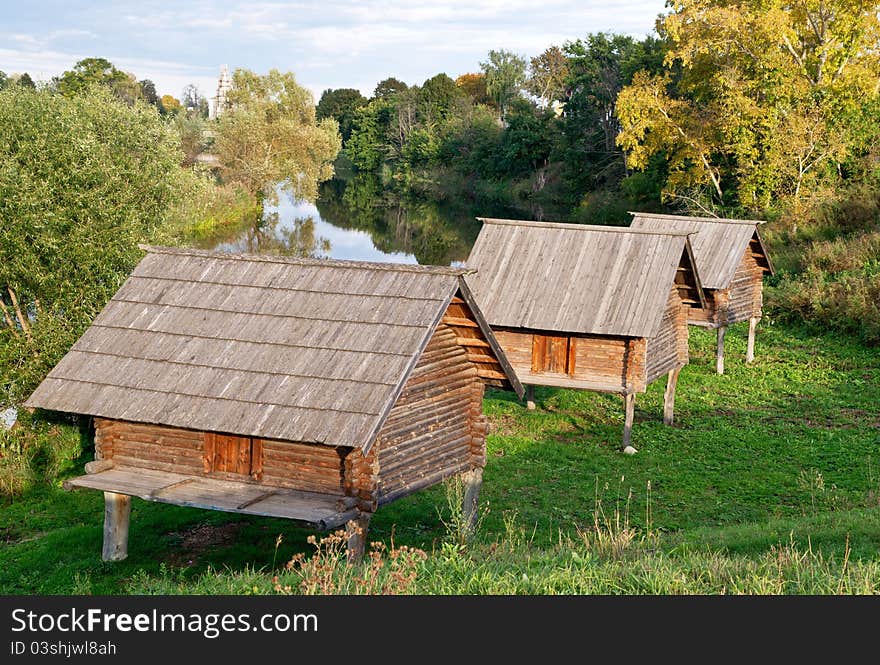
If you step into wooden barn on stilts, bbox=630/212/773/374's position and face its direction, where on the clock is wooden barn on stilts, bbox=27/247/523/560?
wooden barn on stilts, bbox=27/247/523/560 is roughly at 11 o'clock from wooden barn on stilts, bbox=630/212/773/374.

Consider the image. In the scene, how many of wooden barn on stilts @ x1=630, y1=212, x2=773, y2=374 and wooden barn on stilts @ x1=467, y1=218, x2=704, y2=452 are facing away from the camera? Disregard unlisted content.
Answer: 0

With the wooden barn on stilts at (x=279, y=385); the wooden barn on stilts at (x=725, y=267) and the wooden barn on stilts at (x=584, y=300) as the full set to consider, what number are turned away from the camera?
0

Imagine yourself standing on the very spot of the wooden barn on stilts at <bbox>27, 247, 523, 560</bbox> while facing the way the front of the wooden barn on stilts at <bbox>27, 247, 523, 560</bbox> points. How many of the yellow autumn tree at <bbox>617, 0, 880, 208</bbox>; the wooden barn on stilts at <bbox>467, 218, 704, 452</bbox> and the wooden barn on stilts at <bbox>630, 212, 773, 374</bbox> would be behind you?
3

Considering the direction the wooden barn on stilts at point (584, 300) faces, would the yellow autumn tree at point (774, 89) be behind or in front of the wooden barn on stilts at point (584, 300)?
behind

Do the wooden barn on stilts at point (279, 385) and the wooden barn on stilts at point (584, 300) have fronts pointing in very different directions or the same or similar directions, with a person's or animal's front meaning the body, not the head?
same or similar directions

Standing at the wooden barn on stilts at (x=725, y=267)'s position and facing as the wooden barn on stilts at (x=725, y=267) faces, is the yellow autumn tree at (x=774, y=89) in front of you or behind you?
behind

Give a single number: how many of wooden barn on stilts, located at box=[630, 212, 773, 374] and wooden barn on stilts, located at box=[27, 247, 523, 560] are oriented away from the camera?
0

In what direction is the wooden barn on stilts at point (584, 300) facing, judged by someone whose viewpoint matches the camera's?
facing the viewer and to the left of the viewer

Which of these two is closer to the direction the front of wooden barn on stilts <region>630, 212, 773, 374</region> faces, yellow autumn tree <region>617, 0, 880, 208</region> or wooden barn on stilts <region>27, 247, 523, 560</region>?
the wooden barn on stilts

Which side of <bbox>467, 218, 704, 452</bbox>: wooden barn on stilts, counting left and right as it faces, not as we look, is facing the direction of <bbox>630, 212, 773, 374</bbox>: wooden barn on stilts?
back

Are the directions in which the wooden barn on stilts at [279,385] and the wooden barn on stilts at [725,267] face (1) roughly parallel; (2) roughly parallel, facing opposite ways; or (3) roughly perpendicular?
roughly parallel

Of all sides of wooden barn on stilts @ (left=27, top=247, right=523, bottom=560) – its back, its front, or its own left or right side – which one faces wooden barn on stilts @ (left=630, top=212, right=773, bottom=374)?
back
